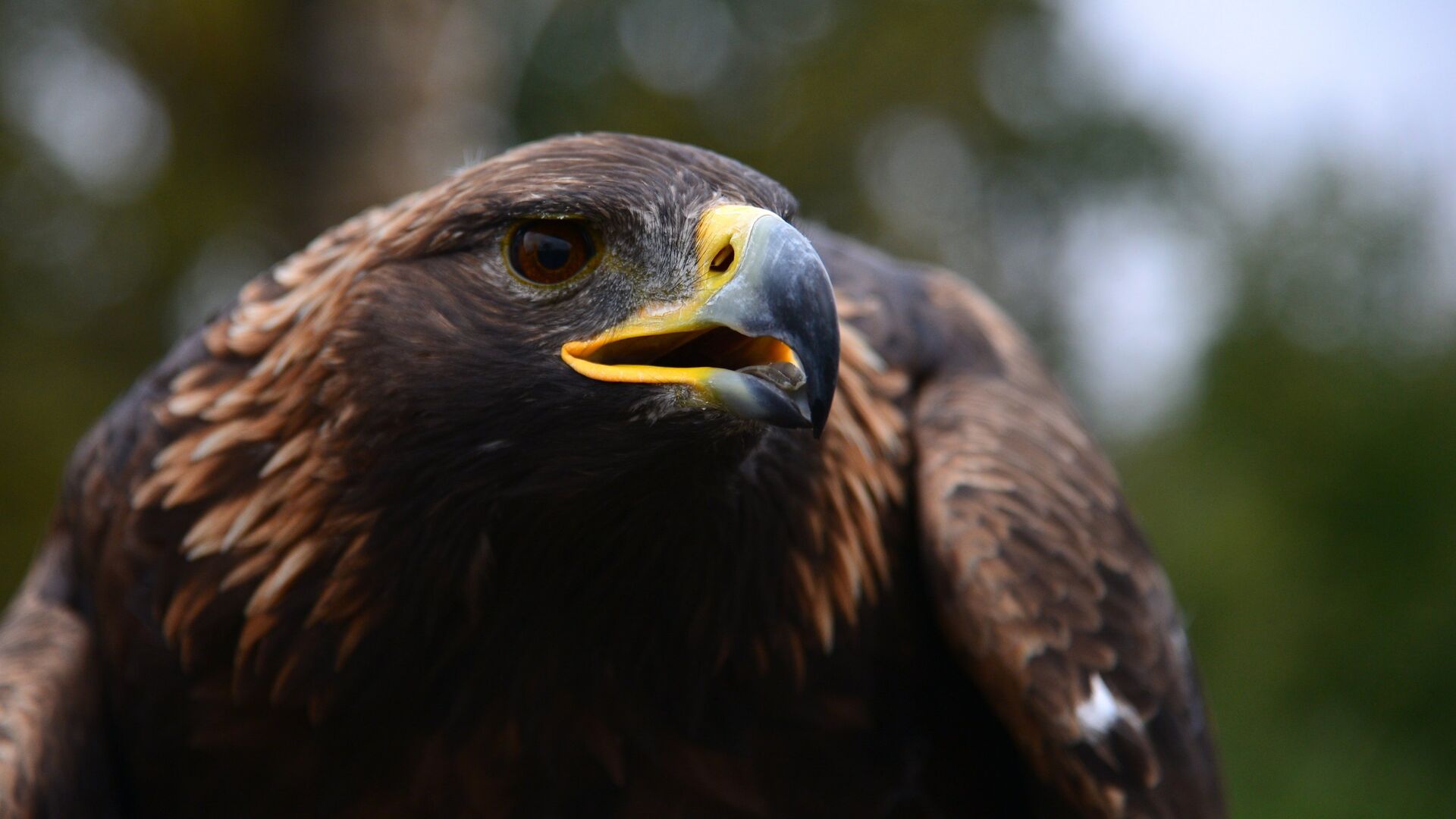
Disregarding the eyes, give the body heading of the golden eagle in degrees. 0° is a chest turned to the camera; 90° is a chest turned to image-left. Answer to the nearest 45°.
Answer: approximately 0°
